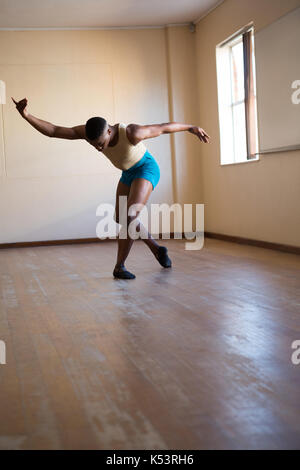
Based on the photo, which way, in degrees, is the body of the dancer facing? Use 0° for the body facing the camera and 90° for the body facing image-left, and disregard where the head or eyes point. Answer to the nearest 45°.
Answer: approximately 45°

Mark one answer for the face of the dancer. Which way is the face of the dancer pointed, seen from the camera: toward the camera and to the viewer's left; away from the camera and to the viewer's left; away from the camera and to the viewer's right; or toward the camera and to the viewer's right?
toward the camera and to the viewer's left

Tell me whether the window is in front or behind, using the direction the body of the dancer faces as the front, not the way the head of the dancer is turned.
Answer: behind
